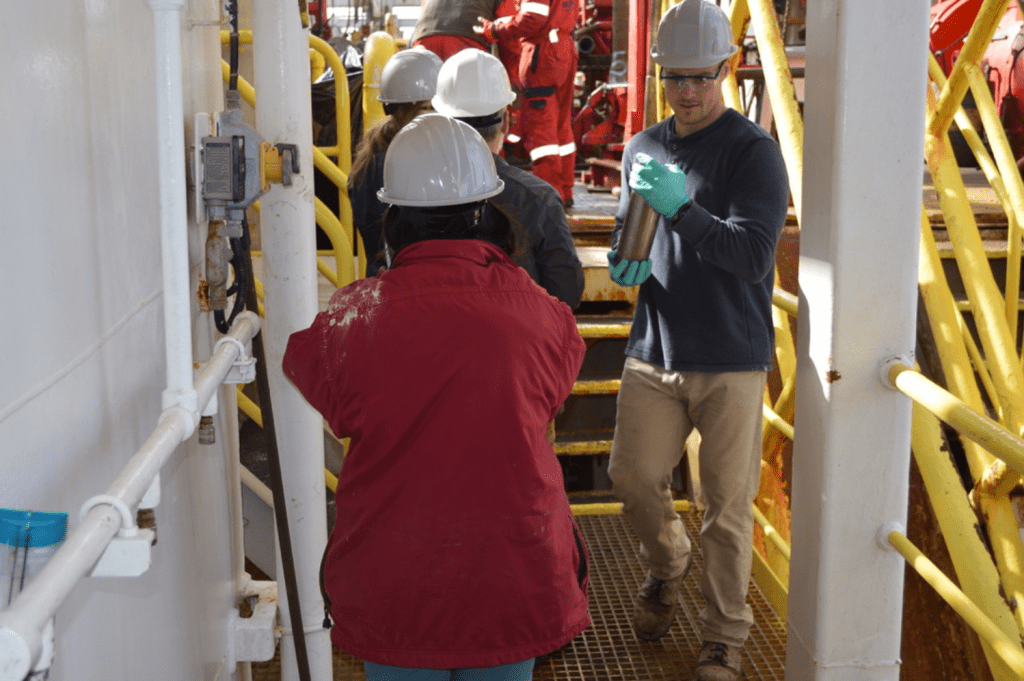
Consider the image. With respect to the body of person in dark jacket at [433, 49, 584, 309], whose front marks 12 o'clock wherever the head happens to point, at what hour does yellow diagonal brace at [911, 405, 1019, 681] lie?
The yellow diagonal brace is roughly at 3 o'clock from the person in dark jacket.

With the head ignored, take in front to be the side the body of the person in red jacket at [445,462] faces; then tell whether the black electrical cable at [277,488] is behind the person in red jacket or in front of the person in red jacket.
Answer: in front

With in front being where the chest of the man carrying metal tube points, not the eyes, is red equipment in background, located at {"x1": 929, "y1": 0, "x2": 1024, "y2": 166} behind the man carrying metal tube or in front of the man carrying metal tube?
behind

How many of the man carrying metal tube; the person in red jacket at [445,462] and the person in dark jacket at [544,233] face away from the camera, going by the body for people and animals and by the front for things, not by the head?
2

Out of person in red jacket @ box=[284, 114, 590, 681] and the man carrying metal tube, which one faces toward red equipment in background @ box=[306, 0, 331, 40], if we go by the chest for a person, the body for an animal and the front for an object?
the person in red jacket

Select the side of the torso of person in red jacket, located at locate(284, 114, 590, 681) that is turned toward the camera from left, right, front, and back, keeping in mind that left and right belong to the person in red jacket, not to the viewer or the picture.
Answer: back

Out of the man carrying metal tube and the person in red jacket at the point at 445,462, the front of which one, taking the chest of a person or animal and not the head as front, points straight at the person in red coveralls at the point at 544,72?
the person in red jacket

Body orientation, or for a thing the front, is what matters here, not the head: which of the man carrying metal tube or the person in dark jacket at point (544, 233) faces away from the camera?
the person in dark jacket

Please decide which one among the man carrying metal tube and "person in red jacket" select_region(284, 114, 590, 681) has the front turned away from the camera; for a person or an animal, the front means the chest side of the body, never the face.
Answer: the person in red jacket

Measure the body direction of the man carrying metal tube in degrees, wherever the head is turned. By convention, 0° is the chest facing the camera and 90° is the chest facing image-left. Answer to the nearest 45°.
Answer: approximately 45°

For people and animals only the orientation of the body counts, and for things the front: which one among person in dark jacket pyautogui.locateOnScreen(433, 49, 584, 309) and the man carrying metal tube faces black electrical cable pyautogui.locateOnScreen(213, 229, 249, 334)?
the man carrying metal tube

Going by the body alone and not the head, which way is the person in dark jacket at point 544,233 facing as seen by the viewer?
away from the camera

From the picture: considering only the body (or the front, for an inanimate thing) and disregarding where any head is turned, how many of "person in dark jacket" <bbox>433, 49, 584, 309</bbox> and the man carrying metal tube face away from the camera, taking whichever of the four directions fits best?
1

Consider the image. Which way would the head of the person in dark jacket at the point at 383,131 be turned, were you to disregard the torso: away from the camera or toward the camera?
away from the camera

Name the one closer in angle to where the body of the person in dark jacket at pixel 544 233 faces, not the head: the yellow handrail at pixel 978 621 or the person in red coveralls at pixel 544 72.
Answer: the person in red coveralls

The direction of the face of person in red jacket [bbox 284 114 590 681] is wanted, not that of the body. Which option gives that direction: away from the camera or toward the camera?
away from the camera
